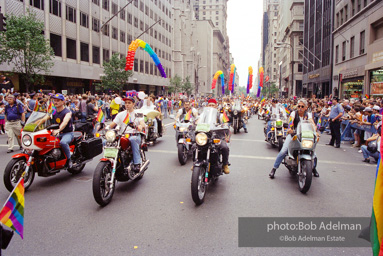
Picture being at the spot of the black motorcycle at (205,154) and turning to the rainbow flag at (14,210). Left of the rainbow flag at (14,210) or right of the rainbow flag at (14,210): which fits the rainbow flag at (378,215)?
left

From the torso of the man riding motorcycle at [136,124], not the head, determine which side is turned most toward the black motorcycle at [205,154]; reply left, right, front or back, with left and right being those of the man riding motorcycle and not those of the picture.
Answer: left

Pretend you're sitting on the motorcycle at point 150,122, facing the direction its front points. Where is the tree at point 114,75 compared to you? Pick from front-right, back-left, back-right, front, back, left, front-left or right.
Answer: back

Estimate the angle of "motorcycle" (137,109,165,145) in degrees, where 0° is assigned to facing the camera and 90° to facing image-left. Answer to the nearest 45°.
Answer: approximately 0°

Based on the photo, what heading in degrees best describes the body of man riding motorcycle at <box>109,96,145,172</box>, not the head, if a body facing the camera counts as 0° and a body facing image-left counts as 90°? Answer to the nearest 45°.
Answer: approximately 45°

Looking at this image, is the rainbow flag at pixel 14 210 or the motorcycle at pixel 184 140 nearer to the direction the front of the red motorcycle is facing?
the rainbow flag

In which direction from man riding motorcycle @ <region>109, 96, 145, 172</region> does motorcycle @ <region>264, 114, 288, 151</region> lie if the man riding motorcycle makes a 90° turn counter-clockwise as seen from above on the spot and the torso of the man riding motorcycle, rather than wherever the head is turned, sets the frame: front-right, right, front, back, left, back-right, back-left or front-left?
left

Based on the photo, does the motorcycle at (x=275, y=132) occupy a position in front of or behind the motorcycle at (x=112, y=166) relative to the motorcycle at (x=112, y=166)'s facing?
behind

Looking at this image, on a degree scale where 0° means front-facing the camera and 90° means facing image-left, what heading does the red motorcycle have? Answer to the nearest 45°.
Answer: approximately 45°

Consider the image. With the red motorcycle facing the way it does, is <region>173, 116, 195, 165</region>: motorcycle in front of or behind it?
behind

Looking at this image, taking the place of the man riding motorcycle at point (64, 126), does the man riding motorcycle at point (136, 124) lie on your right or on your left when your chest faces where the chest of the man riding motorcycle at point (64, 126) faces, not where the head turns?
on your left
